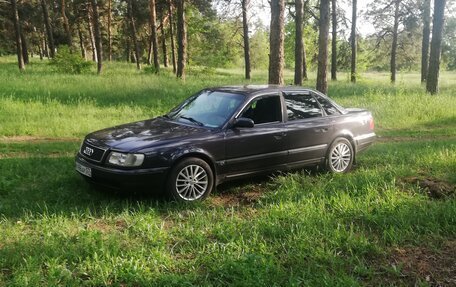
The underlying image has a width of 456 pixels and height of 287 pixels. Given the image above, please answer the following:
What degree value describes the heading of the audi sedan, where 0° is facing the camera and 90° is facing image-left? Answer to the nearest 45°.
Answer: approximately 45°

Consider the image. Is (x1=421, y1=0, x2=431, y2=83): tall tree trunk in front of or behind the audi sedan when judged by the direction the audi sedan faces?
behind

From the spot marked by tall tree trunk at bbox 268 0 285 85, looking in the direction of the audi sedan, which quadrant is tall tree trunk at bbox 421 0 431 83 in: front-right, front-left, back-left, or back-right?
back-left

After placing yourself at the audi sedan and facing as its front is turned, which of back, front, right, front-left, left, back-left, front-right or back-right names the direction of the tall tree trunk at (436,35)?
back

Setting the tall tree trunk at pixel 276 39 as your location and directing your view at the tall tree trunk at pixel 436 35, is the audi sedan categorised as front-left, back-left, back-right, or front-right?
back-right

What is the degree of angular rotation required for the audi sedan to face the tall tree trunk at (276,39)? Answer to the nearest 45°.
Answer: approximately 135° to its right
